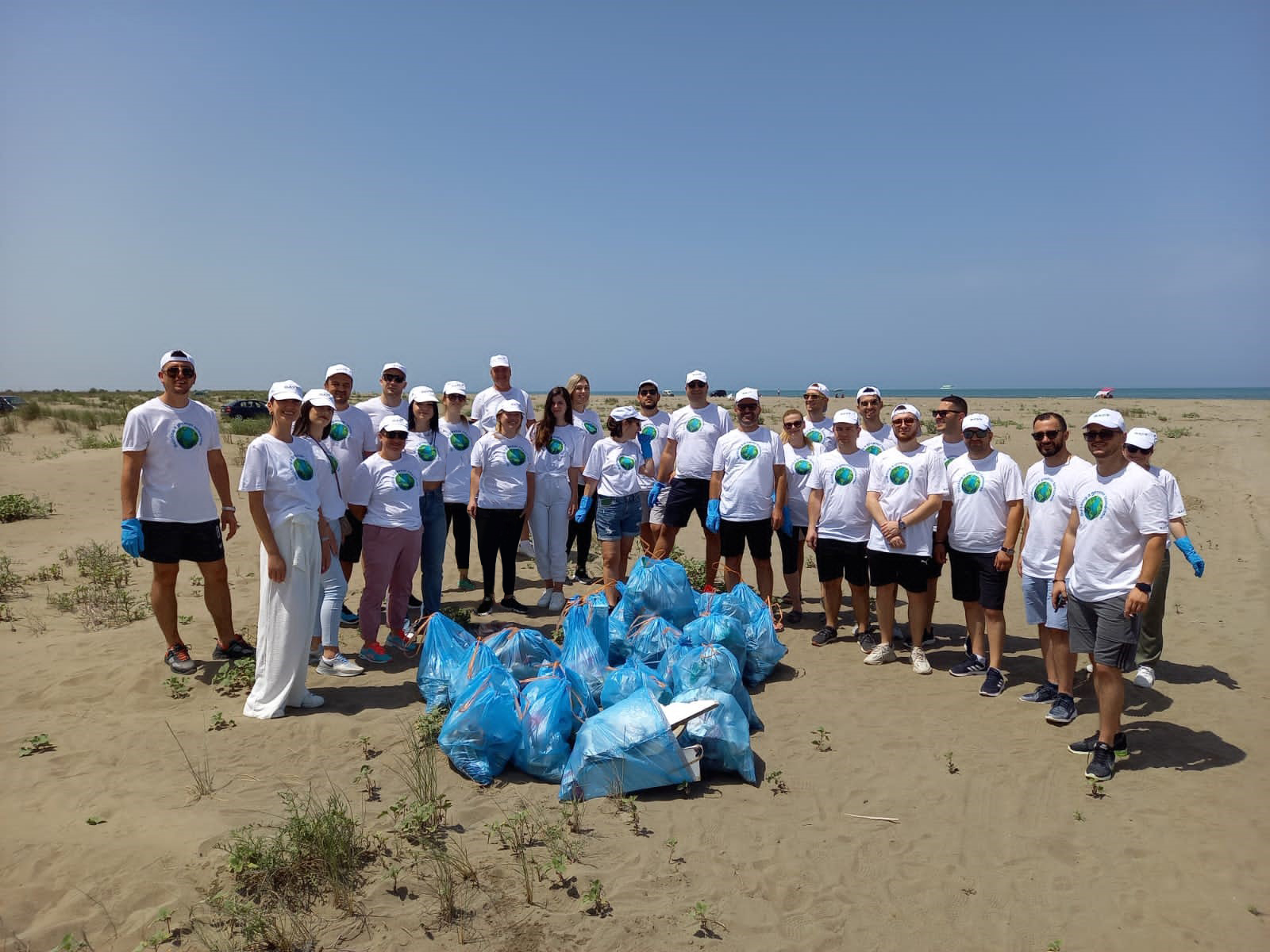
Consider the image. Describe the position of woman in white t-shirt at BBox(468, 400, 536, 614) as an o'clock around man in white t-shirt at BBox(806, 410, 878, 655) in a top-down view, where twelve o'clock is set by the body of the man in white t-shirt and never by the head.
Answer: The woman in white t-shirt is roughly at 3 o'clock from the man in white t-shirt.

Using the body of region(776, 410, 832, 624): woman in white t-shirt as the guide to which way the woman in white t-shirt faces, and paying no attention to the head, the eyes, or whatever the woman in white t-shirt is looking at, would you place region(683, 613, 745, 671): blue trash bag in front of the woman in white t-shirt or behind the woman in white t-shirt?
in front

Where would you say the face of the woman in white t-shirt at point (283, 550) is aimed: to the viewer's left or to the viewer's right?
to the viewer's right

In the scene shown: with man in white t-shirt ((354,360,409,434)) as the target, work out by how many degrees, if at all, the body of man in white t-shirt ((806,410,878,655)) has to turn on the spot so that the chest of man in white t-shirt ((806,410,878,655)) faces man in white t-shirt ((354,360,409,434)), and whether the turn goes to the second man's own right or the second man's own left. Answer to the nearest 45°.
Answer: approximately 90° to the second man's own right

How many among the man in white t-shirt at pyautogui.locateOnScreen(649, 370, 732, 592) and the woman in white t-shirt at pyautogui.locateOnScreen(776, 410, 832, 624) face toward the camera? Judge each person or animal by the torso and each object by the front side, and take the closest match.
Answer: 2

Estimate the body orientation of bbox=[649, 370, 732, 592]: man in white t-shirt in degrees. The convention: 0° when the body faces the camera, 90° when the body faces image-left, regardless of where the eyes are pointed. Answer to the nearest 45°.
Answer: approximately 0°

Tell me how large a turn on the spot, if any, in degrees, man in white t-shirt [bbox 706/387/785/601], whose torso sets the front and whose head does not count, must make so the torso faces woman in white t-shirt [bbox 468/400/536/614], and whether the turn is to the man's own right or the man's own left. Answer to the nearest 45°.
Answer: approximately 90° to the man's own right
